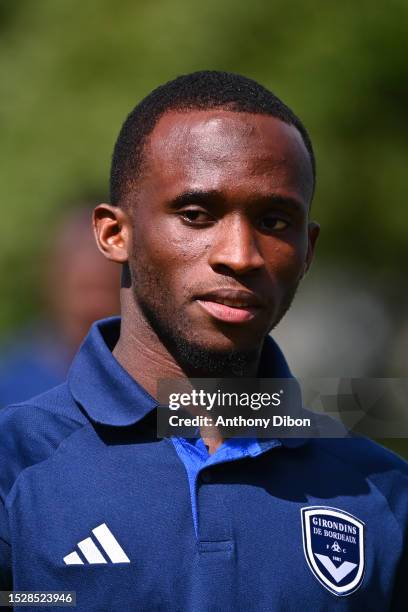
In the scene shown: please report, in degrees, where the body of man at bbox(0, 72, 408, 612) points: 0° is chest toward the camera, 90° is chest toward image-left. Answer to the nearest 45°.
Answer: approximately 0°

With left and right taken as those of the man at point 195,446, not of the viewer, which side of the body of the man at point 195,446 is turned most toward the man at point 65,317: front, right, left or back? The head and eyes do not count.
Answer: back
